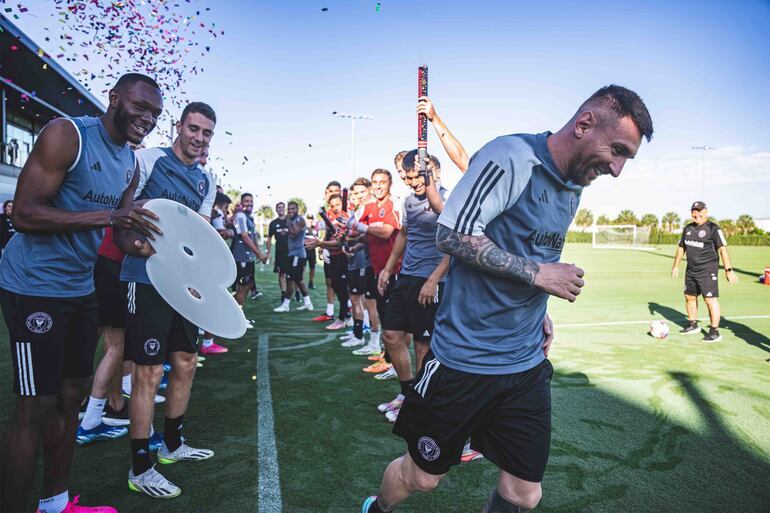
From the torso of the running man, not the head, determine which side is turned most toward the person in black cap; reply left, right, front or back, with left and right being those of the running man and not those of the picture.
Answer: left

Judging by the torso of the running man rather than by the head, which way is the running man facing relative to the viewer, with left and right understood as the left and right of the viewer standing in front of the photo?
facing the viewer and to the right of the viewer
